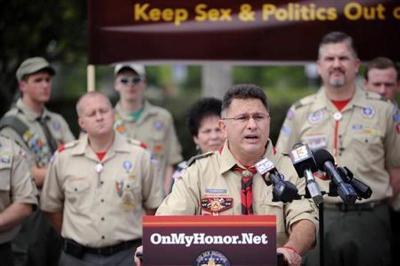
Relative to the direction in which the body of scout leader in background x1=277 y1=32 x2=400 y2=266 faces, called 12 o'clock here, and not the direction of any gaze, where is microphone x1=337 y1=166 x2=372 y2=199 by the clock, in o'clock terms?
The microphone is roughly at 12 o'clock from the scout leader in background.

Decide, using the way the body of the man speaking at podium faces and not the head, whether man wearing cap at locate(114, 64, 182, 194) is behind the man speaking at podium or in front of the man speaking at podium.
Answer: behind

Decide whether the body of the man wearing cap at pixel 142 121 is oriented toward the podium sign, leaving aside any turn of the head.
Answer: yes

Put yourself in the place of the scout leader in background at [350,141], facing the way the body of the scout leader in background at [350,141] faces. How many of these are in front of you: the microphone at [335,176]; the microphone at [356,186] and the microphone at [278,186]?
3

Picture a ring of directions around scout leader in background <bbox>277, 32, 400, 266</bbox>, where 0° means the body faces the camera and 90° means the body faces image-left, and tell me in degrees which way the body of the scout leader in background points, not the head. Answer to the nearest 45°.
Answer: approximately 0°

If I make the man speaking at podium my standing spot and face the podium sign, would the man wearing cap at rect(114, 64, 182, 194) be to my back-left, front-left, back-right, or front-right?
back-right
